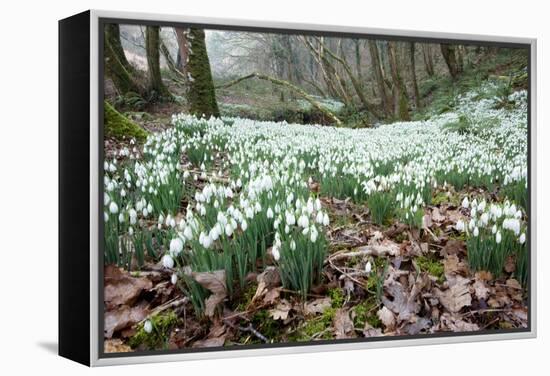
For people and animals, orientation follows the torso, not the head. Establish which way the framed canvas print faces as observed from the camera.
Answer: facing the viewer and to the right of the viewer
